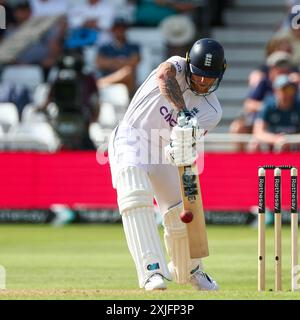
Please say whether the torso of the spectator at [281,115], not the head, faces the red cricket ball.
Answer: yes

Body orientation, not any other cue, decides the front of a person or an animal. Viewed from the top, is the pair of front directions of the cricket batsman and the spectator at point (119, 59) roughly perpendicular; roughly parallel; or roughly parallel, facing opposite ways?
roughly parallel

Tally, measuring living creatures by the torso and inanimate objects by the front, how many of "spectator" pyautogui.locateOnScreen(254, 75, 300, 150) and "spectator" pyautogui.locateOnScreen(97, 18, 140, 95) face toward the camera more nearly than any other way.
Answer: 2

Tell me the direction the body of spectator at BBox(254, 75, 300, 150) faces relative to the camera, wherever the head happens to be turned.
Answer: toward the camera

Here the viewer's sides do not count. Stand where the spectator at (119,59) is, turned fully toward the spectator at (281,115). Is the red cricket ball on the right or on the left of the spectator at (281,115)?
right

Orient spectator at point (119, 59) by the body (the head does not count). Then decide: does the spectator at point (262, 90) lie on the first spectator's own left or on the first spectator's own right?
on the first spectator's own left

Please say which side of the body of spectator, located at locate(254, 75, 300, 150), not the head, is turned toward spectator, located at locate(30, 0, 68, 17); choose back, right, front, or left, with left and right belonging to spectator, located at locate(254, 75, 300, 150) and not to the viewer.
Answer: right

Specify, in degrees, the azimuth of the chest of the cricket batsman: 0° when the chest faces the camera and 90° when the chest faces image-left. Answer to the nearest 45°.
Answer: approximately 0°

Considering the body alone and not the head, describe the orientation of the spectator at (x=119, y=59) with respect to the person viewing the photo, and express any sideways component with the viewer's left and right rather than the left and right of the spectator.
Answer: facing the viewer

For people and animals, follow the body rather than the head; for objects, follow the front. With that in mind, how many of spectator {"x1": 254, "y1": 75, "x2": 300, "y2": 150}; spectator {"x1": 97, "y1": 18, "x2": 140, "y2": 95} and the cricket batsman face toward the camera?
3

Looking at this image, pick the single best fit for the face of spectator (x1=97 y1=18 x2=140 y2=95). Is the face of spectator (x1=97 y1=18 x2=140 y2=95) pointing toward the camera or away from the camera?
toward the camera

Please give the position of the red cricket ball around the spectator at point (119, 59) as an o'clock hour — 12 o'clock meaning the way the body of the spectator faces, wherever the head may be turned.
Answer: The red cricket ball is roughly at 12 o'clock from the spectator.
